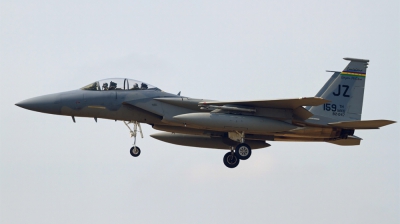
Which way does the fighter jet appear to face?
to the viewer's left
